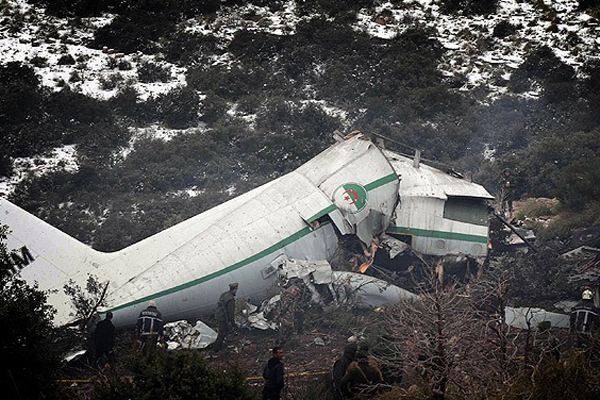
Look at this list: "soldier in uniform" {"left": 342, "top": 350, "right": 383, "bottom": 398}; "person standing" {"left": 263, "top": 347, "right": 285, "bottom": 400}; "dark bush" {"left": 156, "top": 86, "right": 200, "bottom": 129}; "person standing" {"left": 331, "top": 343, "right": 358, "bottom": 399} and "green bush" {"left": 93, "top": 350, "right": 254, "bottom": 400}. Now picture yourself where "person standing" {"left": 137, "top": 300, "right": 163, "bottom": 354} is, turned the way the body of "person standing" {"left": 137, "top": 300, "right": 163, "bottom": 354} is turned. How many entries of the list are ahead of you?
1

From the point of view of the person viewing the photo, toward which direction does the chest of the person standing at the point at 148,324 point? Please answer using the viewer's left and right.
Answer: facing away from the viewer

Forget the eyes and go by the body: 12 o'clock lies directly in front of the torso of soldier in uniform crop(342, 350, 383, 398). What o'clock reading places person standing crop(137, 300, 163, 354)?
The person standing is roughly at 10 o'clock from the soldier in uniform.

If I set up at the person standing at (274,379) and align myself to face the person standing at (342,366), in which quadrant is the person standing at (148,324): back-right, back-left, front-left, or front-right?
back-left

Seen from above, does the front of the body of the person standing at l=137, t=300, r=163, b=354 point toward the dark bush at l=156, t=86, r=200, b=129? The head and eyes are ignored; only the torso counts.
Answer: yes

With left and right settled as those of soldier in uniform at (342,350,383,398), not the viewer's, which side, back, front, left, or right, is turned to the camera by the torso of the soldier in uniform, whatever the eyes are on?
back

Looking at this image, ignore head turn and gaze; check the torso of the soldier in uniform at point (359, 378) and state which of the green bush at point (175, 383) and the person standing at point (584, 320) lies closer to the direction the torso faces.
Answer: the person standing

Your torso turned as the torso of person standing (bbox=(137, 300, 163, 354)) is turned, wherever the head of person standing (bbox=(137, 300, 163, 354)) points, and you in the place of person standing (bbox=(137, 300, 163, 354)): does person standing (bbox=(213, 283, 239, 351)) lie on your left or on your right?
on your right

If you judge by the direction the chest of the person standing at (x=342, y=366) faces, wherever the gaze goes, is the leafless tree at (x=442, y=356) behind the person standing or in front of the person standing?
in front

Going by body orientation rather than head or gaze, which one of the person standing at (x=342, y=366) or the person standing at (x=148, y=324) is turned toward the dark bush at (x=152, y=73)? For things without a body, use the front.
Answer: the person standing at (x=148, y=324)

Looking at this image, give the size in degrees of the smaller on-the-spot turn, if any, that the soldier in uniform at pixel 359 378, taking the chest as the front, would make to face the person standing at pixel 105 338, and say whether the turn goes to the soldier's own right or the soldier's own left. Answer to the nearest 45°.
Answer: approximately 45° to the soldier's own left

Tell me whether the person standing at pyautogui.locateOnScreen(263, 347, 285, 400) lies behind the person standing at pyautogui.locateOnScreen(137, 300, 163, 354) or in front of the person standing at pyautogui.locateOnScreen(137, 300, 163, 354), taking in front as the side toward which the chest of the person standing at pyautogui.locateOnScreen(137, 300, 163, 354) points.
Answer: behind
